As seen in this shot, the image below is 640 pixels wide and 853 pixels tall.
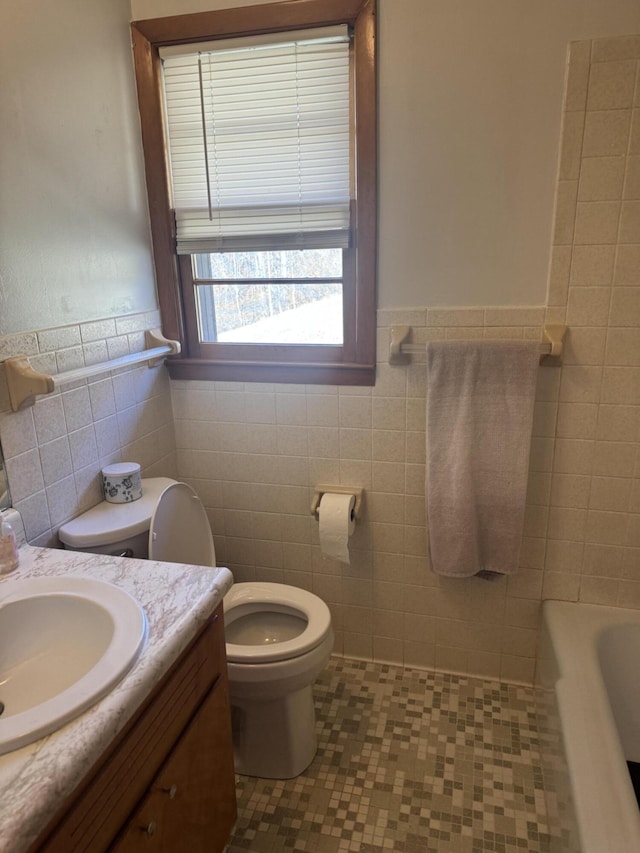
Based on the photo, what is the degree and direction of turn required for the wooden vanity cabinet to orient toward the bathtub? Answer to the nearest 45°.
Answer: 0° — it already faces it

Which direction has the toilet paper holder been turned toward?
toward the camera

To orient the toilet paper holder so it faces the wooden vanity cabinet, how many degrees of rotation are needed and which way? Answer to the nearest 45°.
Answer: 0° — it already faces it

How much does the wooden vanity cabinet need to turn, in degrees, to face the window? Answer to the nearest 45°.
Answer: approximately 45° to its left

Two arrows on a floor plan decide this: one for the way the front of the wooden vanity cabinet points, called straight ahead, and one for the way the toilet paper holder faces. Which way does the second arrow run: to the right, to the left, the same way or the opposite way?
to the right

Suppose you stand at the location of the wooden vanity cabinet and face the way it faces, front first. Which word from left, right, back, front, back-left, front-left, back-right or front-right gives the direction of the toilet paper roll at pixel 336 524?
front-left

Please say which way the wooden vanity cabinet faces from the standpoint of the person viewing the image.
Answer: facing to the right of the viewer

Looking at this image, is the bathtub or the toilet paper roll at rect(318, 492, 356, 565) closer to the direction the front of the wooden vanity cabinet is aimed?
the bathtub

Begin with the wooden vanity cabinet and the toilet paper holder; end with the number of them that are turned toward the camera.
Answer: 1

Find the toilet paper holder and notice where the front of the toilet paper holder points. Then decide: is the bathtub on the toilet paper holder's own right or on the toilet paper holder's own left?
on the toilet paper holder's own left
